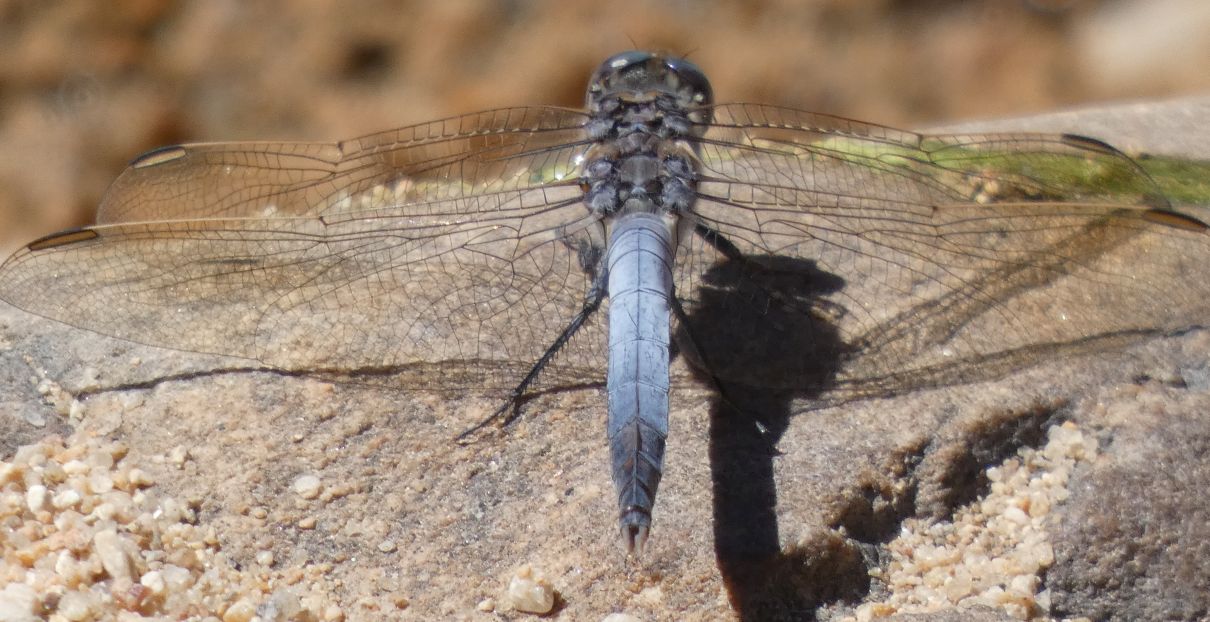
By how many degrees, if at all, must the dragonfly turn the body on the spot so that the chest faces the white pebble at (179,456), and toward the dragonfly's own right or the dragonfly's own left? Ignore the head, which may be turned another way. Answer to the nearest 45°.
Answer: approximately 90° to the dragonfly's own left

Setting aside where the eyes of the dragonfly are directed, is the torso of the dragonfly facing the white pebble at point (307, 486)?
no

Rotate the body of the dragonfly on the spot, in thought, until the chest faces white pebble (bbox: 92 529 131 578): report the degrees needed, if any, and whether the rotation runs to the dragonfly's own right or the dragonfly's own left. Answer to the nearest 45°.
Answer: approximately 90° to the dragonfly's own left

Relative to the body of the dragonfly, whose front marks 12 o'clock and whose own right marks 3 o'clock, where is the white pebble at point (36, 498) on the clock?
The white pebble is roughly at 9 o'clock from the dragonfly.

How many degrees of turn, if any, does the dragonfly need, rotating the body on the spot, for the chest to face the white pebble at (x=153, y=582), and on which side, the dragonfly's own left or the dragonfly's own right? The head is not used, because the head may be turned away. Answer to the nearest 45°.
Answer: approximately 90° to the dragonfly's own left

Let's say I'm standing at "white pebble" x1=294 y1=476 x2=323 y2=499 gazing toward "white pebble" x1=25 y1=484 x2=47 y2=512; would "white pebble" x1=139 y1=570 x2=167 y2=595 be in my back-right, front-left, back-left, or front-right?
front-left

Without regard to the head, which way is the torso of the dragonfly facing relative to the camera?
away from the camera

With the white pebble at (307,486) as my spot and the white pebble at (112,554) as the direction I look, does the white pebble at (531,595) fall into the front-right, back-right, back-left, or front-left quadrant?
back-left
